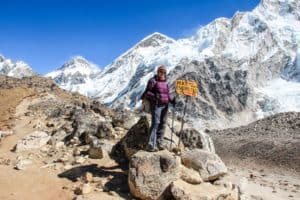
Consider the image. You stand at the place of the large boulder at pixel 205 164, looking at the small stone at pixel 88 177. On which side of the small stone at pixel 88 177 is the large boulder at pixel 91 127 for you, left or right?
right

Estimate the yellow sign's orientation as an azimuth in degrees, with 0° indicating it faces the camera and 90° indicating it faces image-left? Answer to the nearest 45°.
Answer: approximately 0°

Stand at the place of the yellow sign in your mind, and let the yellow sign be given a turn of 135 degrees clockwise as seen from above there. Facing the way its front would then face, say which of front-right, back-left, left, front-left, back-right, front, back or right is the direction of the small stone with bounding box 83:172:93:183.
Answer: front-left

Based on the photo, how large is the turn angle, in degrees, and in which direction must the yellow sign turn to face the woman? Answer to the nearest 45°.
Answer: approximately 45° to its right

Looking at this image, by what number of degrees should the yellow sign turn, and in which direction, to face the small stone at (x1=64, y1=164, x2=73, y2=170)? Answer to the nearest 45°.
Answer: approximately 90° to its right

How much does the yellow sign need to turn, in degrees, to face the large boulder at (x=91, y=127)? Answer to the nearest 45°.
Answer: approximately 135° to its right
